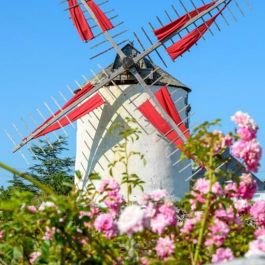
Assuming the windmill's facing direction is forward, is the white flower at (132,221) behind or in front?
in front

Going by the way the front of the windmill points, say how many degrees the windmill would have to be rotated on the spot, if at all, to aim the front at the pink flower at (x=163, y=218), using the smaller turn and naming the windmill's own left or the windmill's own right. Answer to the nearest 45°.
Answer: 0° — it already faces it

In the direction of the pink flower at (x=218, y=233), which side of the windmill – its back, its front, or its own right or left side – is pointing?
front

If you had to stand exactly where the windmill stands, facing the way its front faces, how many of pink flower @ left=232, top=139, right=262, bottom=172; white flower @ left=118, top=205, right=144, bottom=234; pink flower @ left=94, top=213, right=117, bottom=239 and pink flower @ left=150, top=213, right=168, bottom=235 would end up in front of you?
4

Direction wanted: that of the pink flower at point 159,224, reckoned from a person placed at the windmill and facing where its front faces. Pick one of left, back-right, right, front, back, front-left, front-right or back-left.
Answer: front

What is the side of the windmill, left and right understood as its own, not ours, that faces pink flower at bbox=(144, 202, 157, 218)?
front

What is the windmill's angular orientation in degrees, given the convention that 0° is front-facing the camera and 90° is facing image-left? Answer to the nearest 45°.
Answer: approximately 0°

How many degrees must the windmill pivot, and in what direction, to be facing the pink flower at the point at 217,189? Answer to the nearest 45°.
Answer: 0° — it already faces it

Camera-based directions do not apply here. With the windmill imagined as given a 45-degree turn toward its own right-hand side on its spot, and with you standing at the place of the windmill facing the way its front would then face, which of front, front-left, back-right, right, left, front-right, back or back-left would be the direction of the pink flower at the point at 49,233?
front-left
